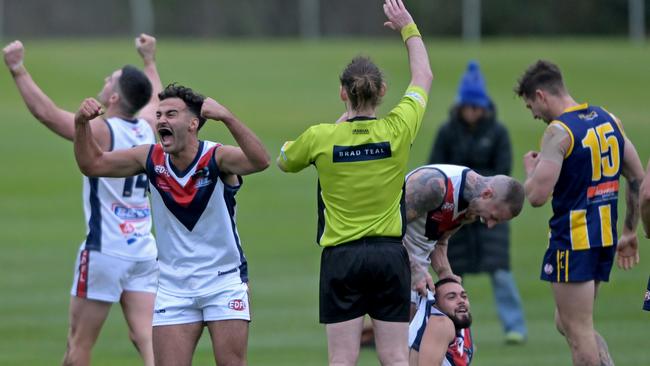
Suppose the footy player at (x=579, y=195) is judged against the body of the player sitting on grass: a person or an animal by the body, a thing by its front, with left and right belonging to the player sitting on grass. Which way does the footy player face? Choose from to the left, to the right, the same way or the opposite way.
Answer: the opposite way

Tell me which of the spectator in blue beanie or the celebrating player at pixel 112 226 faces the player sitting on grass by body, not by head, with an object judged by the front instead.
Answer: the spectator in blue beanie

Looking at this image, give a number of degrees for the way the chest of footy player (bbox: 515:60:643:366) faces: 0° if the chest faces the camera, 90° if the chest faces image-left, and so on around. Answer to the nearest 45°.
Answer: approximately 135°

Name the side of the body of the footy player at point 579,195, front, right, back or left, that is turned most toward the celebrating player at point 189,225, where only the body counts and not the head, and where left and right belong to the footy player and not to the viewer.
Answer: left

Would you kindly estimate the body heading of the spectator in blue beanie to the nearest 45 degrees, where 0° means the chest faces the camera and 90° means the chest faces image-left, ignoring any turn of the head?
approximately 0°

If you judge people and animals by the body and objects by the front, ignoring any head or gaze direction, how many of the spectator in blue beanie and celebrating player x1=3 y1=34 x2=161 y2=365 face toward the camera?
1

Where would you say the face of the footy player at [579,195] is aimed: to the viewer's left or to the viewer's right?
to the viewer's left

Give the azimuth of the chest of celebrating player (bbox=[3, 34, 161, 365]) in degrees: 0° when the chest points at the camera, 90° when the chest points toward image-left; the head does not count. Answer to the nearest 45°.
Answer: approximately 135°

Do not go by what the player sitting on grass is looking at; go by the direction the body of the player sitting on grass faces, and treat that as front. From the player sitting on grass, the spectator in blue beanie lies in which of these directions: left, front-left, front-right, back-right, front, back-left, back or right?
back-left

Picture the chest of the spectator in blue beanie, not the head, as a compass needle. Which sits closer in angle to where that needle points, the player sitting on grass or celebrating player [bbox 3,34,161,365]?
the player sitting on grass
